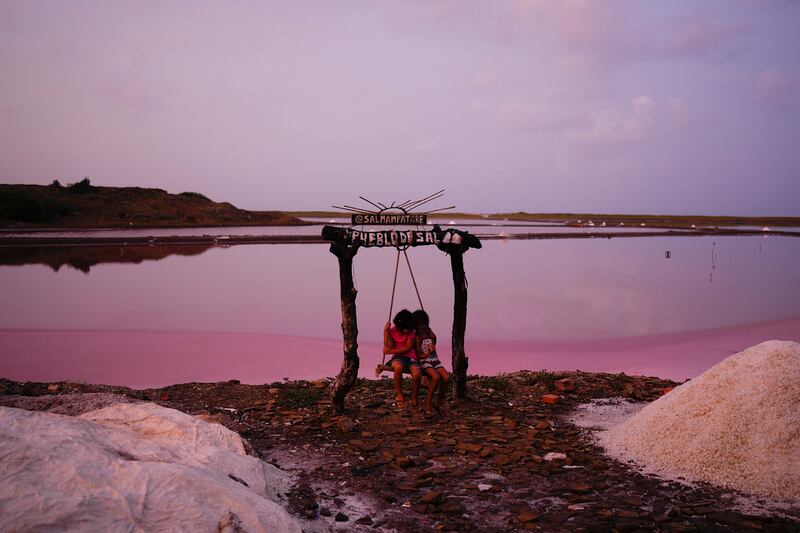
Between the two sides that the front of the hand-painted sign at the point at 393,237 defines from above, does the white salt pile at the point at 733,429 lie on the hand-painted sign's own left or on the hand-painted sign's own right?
on the hand-painted sign's own left

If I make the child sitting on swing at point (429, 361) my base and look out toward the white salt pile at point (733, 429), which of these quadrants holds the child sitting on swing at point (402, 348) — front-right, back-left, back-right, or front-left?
back-right

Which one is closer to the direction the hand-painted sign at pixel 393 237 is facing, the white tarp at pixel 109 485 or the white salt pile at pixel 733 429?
the white tarp

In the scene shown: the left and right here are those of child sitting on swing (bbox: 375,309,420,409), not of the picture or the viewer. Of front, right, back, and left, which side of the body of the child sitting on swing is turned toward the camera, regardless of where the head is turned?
front

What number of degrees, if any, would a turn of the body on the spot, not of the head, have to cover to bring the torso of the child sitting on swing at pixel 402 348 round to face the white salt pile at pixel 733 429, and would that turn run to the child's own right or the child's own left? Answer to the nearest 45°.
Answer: approximately 45° to the child's own left

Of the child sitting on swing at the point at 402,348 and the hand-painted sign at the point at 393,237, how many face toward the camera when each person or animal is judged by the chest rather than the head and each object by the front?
2

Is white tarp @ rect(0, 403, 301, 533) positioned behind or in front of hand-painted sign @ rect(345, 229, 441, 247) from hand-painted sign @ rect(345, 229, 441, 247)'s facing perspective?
in front

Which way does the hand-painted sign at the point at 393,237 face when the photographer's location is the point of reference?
facing the viewer
